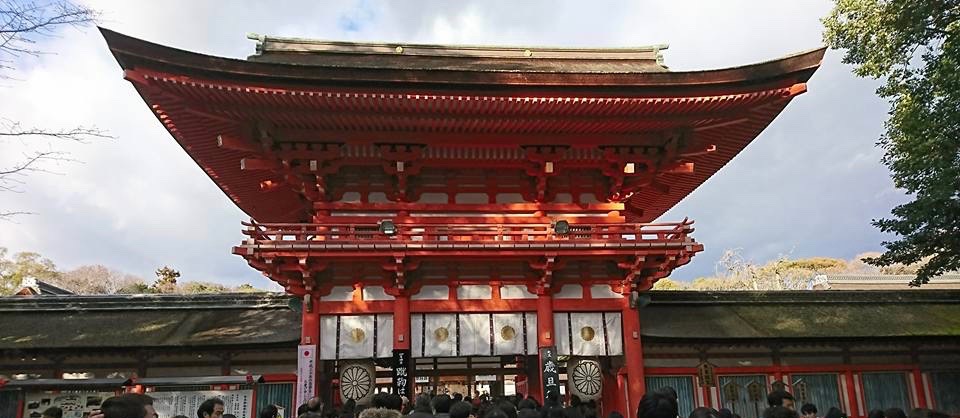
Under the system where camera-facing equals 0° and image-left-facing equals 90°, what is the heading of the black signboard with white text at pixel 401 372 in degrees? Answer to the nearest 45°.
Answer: approximately 0°

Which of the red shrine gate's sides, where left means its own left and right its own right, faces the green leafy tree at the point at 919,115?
left

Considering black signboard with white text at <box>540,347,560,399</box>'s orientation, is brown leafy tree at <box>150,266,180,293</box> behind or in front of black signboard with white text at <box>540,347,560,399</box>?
behind

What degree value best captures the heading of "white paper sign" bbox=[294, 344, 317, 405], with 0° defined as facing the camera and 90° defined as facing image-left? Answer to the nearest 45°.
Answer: approximately 0°

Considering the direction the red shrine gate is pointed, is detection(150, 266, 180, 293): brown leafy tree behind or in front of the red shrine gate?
behind

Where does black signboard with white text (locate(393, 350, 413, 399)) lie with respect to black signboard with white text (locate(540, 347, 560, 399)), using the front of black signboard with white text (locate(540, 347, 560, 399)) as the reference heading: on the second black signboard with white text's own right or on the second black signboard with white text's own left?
on the second black signboard with white text's own right

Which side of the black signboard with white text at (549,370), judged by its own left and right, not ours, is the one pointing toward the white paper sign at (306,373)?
right

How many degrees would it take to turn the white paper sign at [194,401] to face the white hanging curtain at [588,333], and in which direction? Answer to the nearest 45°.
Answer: approximately 45° to its left

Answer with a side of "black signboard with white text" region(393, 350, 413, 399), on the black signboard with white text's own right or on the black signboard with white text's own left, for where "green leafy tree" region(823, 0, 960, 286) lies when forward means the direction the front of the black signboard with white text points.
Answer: on the black signboard with white text's own left

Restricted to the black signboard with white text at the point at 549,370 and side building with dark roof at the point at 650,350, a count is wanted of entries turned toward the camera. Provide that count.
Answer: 2
